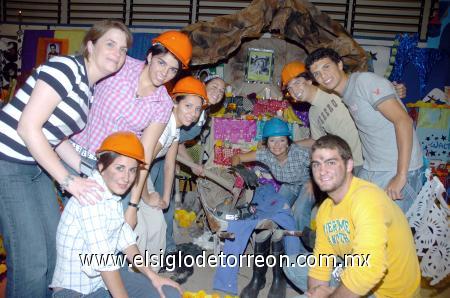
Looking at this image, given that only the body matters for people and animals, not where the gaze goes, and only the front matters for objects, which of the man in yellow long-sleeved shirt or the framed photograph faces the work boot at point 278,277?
the framed photograph

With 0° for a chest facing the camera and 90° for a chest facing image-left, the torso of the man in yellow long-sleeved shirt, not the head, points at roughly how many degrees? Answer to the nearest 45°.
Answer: approximately 45°

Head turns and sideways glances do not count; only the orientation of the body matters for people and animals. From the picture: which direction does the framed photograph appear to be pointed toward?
toward the camera

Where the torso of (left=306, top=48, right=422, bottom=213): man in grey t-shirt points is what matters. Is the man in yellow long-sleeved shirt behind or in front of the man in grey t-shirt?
in front

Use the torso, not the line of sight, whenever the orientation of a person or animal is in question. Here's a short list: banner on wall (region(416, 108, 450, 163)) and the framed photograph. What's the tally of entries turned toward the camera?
2

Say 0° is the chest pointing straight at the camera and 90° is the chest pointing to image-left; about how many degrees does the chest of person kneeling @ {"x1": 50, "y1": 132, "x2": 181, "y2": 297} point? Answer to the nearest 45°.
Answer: approximately 315°

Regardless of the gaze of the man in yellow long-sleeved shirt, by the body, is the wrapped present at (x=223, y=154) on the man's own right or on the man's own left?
on the man's own right

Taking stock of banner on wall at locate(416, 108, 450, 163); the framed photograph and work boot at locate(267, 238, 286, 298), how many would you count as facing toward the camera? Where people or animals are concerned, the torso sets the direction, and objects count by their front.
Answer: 3

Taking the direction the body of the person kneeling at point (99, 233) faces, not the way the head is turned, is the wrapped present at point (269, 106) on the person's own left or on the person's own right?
on the person's own left

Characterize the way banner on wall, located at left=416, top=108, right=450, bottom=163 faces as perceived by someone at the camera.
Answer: facing the viewer
